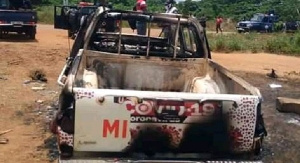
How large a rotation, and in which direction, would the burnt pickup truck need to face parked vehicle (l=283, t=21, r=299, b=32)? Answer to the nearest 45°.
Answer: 0° — it already faces it

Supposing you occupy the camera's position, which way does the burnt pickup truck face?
facing away from the viewer

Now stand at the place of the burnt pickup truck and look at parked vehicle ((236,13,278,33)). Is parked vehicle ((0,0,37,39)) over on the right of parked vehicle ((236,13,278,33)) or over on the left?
left

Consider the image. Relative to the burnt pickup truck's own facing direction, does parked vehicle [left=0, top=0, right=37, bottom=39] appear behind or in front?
in front

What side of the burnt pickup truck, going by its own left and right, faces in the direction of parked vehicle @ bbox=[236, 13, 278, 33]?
front
